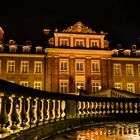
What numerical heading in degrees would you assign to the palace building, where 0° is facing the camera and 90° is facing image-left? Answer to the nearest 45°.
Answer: approximately 0°

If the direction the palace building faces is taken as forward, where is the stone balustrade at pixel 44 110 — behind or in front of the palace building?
in front
